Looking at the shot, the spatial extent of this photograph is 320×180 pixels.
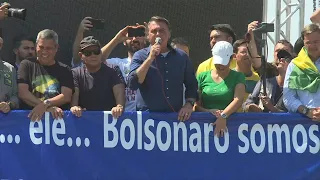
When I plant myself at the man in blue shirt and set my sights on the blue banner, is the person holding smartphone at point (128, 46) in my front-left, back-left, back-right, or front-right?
back-right

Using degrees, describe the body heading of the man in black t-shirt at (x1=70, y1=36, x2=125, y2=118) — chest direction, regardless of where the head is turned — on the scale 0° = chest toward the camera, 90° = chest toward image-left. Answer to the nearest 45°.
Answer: approximately 0°

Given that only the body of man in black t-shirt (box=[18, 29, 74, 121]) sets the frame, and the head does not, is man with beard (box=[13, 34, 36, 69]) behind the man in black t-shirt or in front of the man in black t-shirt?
behind

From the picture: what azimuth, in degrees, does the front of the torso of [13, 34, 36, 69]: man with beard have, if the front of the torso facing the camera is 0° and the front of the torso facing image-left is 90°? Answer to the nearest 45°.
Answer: approximately 315°
